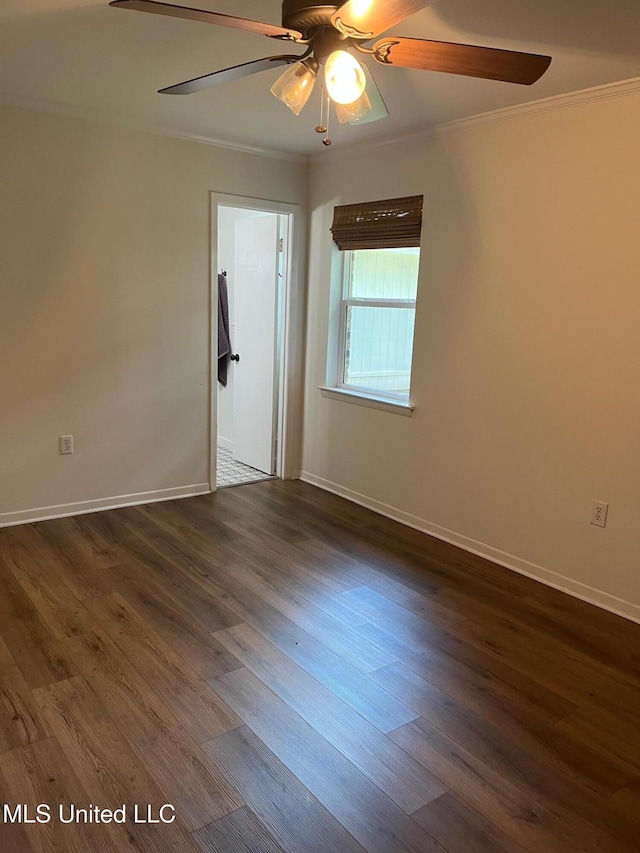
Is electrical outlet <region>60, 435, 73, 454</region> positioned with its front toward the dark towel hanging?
no

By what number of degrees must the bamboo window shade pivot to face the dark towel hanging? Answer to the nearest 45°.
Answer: approximately 90° to its right

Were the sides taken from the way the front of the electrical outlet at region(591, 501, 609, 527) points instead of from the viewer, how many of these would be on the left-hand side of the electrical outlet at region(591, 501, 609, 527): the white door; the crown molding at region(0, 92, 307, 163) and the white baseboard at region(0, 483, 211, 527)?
0

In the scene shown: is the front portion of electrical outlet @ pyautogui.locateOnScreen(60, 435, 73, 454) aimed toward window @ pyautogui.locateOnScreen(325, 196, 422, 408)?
no

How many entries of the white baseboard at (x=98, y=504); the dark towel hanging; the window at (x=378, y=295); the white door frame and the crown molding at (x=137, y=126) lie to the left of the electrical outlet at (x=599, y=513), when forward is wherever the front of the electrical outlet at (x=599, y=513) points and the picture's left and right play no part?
0

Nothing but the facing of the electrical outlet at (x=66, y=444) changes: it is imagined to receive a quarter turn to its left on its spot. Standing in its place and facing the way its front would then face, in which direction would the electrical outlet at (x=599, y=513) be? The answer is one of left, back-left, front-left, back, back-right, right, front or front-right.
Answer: front-right

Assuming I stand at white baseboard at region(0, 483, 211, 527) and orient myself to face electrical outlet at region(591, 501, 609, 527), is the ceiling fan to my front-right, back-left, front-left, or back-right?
front-right

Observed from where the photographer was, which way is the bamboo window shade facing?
facing the viewer and to the left of the viewer

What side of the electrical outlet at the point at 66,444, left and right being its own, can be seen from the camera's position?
front

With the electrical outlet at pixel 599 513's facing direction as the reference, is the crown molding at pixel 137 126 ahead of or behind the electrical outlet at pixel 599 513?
ahead

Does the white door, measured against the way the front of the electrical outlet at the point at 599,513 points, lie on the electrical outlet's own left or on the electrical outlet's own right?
on the electrical outlet's own right

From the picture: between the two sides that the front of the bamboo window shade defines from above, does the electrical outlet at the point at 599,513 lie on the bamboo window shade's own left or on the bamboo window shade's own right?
on the bamboo window shade's own left

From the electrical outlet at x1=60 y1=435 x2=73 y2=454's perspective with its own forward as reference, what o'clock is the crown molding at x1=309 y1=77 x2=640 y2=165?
The crown molding is roughly at 10 o'clock from the electrical outlet.

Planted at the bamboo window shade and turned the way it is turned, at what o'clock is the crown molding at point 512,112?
The crown molding is roughly at 9 o'clock from the bamboo window shade.

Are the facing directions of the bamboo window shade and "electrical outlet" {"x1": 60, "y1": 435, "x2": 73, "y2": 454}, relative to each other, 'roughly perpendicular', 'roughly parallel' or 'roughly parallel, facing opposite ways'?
roughly perpendicular

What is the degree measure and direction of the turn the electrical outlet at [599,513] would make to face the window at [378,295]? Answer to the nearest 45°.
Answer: approximately 90° to its right

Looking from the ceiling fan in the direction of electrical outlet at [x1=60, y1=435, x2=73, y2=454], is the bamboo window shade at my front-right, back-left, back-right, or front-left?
front-right
